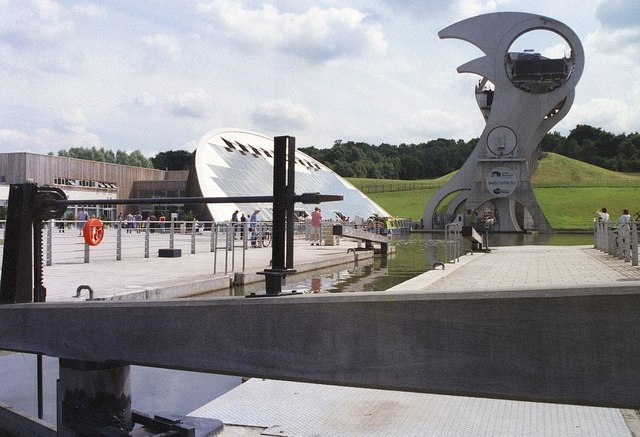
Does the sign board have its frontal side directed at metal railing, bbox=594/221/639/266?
yes

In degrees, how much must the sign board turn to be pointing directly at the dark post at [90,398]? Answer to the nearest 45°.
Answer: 0° — it already faces it

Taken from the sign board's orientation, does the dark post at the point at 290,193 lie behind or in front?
in front

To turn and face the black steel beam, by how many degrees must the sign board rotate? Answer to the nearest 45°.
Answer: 0° — it already faces it

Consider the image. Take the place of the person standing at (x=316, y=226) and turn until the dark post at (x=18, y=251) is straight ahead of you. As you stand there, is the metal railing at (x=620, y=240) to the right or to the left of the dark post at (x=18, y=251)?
left

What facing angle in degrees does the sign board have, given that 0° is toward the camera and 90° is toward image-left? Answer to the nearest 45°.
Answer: approximately 0°

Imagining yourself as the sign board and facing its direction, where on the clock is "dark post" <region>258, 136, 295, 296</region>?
The dark post is roughly at 12 o'clock from the sign board.

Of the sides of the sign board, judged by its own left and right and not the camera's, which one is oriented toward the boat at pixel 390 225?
right

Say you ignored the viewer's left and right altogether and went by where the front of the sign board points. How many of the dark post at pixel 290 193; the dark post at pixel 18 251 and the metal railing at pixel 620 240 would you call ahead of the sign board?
3

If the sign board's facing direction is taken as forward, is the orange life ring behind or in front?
in front

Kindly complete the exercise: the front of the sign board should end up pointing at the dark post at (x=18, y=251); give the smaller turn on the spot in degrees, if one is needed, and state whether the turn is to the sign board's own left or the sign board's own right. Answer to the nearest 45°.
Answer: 0° — it already faces it
